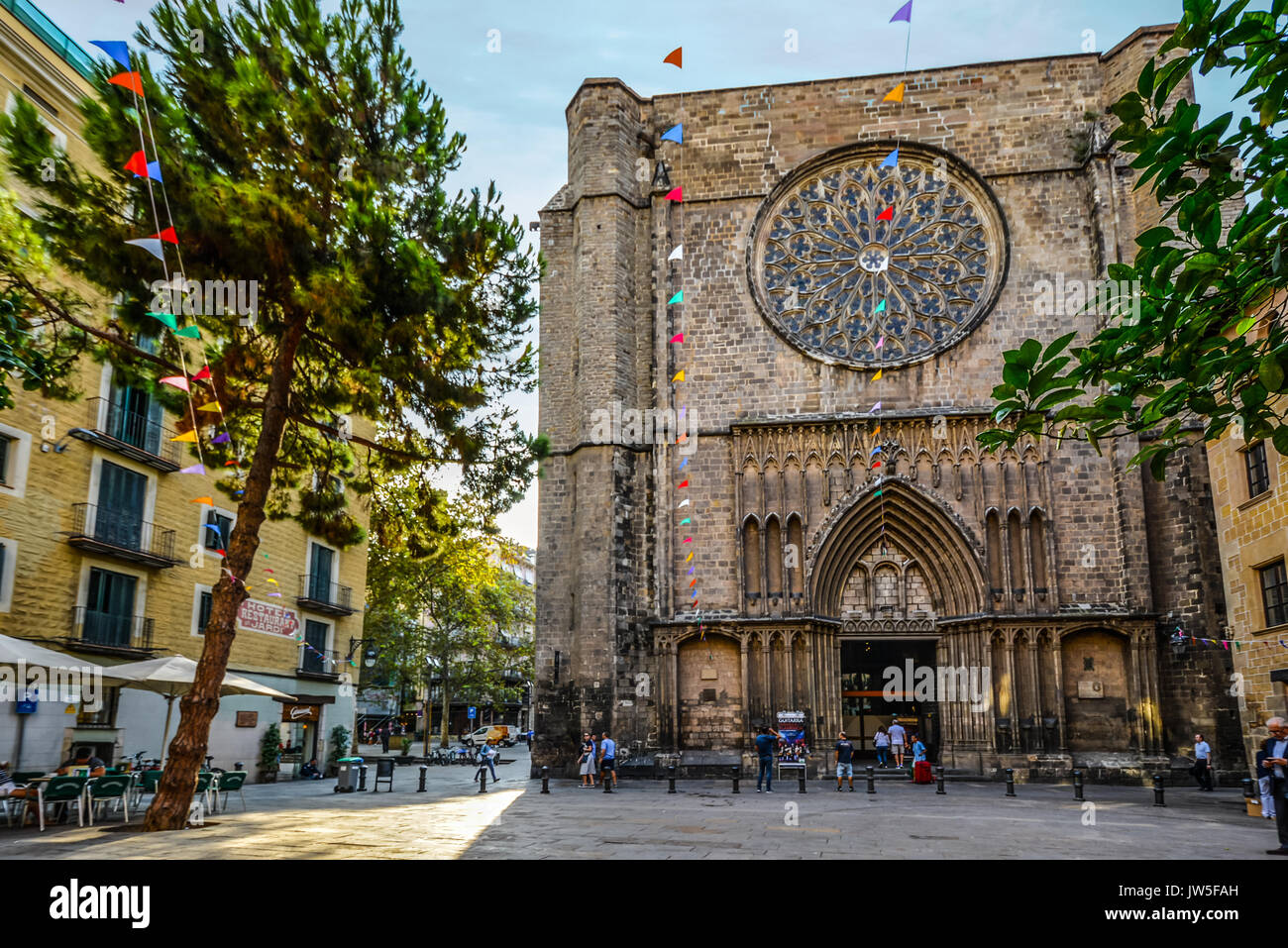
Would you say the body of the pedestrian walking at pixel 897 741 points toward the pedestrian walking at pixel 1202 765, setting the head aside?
no

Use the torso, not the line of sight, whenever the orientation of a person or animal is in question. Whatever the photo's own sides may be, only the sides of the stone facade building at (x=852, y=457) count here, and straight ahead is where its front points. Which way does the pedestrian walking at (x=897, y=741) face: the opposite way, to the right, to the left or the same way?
the opposite way

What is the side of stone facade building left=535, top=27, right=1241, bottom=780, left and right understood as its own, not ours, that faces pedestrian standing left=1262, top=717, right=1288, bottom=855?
front

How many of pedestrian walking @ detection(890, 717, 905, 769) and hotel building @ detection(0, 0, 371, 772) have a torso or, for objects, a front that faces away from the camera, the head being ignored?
1

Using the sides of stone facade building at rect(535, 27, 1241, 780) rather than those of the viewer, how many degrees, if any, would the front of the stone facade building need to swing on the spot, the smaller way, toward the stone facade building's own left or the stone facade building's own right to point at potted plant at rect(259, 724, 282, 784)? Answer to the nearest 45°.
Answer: approximately 90° to the stone facade building's own right

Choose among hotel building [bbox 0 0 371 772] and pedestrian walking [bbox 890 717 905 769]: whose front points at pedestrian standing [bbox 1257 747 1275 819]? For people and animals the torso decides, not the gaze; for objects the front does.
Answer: the hotel building

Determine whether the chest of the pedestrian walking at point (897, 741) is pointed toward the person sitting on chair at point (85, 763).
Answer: no

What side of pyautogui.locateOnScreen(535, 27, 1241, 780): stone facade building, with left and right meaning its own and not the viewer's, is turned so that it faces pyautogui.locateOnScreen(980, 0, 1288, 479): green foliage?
front

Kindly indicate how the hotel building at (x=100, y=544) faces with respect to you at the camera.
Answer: facing the viewer and to the right of the viewer

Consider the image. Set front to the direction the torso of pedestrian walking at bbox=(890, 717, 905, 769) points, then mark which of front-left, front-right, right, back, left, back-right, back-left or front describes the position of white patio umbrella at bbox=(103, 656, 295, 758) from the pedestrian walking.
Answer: back-left

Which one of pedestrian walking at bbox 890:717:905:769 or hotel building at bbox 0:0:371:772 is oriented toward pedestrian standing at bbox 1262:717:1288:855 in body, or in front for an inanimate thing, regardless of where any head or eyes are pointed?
the hotel building

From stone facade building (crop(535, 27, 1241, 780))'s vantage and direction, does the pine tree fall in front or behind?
in front

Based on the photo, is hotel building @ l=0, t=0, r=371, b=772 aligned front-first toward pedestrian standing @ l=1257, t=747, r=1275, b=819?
yes

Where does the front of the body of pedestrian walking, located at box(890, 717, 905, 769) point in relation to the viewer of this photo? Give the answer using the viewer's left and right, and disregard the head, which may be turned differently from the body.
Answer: facing away from the viewer

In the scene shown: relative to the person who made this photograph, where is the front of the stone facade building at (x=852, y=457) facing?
facing the viewer

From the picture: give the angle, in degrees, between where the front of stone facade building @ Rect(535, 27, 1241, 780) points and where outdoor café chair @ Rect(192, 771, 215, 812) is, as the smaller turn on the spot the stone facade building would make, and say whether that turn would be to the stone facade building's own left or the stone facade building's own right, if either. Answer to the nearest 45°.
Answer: approximately 45° to the stone facade building's own right

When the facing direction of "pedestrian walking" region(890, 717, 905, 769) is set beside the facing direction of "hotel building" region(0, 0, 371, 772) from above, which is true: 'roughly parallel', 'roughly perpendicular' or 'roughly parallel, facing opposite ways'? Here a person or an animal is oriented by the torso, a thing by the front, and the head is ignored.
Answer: roughly perpendicular
